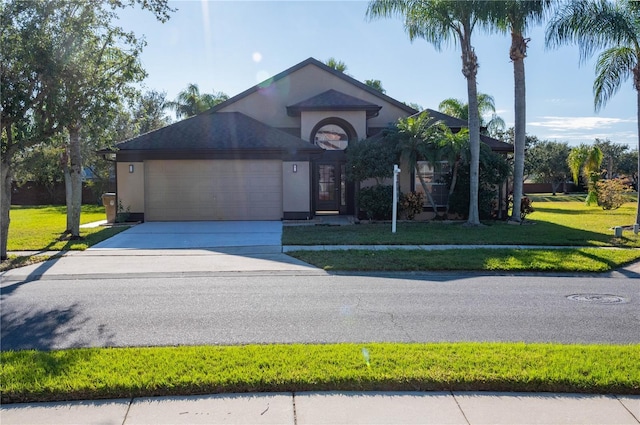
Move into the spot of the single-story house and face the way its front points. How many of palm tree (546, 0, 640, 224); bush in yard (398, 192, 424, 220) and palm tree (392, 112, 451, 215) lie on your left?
3

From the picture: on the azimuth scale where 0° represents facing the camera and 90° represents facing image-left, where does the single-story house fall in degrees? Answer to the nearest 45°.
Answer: approximately 0°

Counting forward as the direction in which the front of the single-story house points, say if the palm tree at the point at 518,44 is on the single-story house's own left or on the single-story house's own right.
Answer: on the single-story house's own left

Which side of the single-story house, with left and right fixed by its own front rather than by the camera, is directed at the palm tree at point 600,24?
left

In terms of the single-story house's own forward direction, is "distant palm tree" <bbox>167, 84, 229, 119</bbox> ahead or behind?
behind

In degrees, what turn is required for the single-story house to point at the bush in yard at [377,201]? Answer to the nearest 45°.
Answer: approximately 90° to its left

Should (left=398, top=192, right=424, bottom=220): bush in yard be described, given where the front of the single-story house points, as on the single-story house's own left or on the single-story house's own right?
on the single-story house's own left
